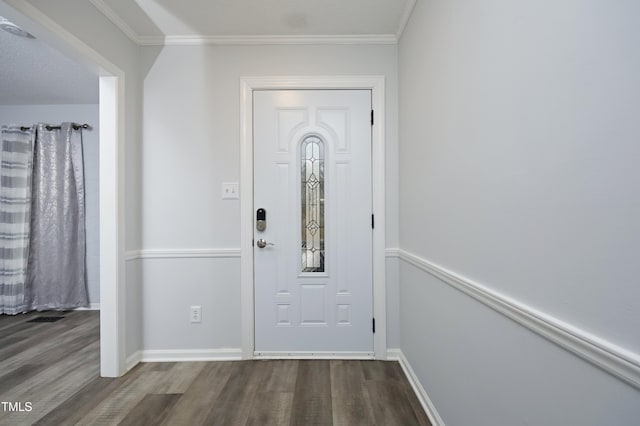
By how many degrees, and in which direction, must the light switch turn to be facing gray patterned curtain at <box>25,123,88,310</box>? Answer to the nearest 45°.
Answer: approximately 135° to its right

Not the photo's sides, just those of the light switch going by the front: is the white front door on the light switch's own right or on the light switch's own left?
on the light switch's own left

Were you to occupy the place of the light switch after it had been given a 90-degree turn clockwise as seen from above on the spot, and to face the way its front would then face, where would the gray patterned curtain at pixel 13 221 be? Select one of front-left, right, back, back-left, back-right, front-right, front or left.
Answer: front-right

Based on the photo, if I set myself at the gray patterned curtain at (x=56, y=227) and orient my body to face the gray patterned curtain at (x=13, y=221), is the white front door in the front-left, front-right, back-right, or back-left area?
back-left

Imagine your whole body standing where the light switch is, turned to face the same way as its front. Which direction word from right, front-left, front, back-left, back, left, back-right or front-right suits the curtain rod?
back-right

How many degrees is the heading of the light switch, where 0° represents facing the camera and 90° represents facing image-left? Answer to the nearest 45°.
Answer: approximately 0°
